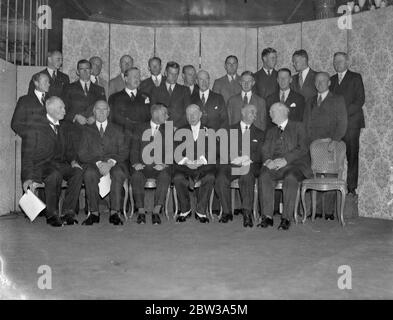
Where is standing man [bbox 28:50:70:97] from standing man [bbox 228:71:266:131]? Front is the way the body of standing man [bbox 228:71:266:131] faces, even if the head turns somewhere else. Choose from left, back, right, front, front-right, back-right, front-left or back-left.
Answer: right

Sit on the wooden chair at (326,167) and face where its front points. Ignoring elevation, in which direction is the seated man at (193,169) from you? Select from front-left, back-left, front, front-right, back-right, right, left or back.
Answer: right

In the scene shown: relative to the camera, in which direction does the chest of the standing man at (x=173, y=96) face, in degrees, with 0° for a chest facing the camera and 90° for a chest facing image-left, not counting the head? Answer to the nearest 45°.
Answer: approximately 0°

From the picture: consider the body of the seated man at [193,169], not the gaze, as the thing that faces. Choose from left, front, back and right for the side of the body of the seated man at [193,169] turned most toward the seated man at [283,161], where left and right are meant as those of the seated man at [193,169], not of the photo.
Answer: left

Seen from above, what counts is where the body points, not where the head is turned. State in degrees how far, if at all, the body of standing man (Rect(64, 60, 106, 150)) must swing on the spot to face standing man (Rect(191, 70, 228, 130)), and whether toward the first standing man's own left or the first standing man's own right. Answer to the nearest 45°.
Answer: approximately 90° to the first standing man's own left

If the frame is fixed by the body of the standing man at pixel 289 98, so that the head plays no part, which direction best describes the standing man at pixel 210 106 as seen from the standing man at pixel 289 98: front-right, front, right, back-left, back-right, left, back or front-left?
right

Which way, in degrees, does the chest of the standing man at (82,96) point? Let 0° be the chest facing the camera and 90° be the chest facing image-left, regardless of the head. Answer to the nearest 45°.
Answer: approximately 0°

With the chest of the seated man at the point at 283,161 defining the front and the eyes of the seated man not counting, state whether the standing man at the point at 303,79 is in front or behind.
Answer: behind
